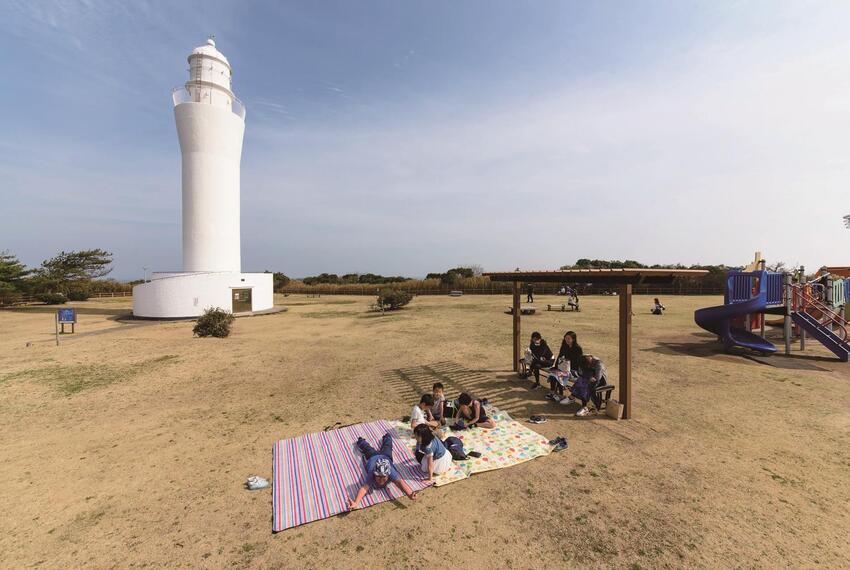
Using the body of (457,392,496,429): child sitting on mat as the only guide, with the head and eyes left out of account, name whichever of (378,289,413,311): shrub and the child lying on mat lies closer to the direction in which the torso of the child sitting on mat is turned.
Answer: the child lying on mat

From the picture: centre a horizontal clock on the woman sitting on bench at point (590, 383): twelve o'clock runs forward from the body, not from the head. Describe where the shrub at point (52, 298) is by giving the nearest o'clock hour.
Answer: The shrub is roughly at 2 o'clock from the woman sitting on bench.

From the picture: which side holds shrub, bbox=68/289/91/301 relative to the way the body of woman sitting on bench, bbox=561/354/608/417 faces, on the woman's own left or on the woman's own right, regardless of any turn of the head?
on the woman's own right

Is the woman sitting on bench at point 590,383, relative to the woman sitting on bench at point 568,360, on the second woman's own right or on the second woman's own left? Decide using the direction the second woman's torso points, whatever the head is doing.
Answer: on the second woman's own left

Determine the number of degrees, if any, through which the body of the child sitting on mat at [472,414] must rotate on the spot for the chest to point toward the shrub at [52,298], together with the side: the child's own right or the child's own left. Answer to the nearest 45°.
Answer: approximately 90° to the child's own right

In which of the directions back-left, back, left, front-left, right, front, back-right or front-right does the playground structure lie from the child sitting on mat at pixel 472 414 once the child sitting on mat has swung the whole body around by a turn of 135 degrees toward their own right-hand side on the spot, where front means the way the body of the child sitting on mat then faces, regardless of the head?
front-right

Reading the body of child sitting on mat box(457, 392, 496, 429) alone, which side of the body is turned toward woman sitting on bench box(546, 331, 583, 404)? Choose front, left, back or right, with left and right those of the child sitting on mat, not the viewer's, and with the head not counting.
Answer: back

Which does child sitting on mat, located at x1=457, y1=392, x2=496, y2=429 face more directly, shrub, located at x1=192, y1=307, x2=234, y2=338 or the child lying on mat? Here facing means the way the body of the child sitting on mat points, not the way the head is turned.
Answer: the child lying on mat

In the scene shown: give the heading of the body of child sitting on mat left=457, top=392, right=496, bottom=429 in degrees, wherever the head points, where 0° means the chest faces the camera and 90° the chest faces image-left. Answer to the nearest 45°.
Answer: approximately 45°

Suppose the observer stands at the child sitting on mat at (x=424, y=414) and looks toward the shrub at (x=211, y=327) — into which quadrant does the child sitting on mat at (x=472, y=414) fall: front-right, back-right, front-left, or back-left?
back-right

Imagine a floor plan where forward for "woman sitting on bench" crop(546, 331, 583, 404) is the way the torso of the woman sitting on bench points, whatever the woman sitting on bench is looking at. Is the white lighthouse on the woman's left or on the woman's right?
on the woman's right
